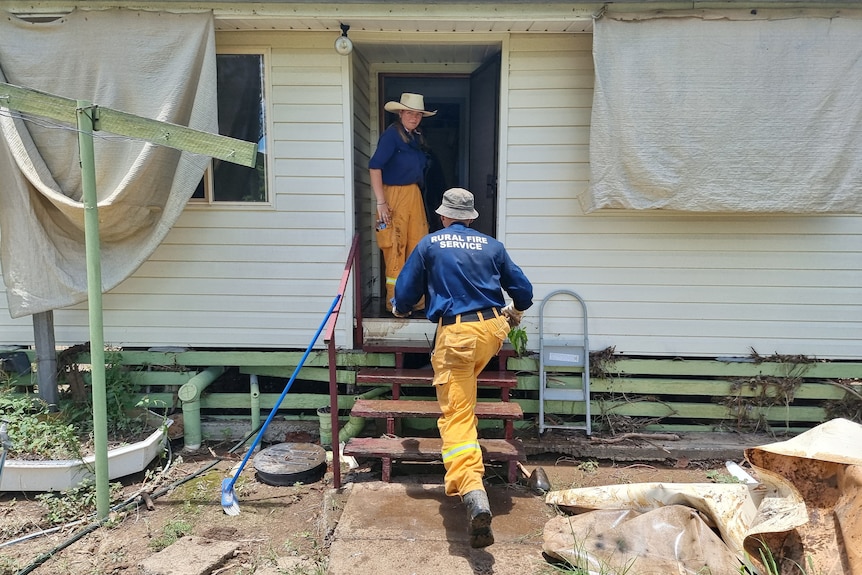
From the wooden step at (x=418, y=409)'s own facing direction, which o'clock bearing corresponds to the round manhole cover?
The round manhole cover is roughly at 3 o'clock from the wooden step.

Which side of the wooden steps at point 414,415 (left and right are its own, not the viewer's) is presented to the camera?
front

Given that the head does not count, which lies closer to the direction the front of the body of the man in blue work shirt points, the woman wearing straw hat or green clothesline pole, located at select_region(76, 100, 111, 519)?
the woman wearing straw hat

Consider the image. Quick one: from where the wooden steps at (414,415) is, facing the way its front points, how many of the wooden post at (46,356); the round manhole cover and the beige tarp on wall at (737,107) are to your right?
2

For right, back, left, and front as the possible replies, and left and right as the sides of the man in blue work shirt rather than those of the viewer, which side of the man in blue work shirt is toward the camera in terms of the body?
back

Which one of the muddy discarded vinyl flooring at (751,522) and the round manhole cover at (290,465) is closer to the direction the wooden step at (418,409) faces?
the muddy discarded vinyl flooring

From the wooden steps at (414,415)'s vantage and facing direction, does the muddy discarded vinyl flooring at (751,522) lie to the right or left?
on its left

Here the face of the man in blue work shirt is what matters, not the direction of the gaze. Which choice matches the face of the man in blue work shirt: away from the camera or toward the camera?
away from the camera

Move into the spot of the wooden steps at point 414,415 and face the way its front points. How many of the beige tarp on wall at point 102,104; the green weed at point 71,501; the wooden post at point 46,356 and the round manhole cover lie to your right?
4

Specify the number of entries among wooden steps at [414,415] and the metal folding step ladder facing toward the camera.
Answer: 2

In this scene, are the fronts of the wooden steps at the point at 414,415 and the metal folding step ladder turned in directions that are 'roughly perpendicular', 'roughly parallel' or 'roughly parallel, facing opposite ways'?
roughly parallel

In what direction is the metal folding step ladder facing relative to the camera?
toward the camera

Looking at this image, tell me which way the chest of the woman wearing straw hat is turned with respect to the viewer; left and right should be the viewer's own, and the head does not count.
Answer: facing the viewer and to the right of the viewer

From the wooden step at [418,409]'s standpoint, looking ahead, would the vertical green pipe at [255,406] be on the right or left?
on its right
